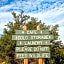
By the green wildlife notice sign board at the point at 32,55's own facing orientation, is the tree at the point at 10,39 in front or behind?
behind

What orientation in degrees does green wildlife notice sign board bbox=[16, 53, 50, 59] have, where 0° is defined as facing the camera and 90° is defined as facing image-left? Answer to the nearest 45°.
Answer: approximately 0°
